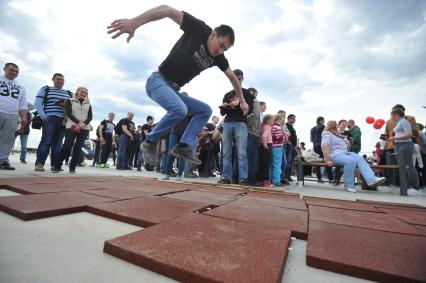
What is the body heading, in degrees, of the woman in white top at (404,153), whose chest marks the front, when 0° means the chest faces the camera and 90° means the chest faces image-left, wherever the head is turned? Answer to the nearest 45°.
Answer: approximately 90°

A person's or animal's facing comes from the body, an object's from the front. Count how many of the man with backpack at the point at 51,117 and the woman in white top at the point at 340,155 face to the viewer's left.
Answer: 0

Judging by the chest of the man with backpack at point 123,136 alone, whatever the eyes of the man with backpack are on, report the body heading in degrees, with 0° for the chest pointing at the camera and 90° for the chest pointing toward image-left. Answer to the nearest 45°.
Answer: approximately 315°

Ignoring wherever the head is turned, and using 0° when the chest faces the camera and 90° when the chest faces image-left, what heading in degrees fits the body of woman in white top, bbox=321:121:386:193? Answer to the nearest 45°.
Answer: approximately 315°

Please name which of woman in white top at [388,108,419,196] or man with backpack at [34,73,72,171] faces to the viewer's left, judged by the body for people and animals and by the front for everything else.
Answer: the woman in white top

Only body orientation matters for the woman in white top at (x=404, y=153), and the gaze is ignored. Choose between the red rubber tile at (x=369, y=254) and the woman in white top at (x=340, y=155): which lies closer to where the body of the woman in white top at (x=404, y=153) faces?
the woman in white top

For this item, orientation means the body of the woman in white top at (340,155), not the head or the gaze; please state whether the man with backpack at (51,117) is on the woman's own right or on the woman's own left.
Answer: on the woman's own right
